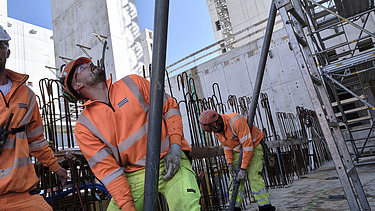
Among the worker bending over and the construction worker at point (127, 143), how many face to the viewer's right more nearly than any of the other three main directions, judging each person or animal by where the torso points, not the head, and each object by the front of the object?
0

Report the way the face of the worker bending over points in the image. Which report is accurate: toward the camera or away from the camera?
toward the camera

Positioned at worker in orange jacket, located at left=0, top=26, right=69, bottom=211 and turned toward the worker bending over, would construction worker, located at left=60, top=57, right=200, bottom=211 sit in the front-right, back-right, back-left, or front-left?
front-right

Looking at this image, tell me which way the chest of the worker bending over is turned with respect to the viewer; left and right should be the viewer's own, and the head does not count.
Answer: facing the viewer and to the left of the viewer
